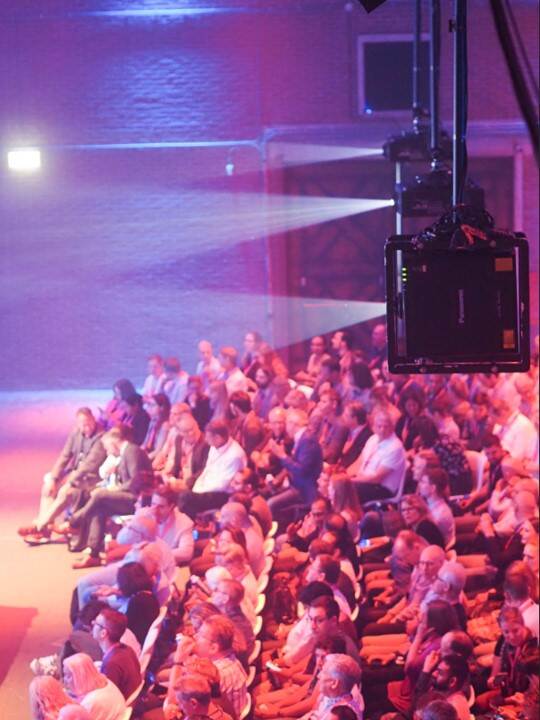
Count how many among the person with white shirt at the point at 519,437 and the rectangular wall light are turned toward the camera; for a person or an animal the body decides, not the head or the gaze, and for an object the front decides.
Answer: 1

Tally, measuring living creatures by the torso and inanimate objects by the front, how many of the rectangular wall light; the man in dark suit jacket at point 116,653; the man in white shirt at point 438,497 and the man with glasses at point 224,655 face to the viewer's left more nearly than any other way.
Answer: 3

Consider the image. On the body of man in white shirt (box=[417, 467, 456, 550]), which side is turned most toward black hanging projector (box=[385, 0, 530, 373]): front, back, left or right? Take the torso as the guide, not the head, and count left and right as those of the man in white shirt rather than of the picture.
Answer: left

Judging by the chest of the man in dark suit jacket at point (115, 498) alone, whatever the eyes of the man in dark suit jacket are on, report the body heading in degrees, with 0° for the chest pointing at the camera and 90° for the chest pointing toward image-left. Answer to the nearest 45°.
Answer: approximately 90°

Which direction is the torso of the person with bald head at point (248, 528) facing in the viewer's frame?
to the viewer's left

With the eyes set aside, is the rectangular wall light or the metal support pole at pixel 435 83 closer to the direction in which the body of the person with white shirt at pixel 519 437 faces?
the rectangular wall light

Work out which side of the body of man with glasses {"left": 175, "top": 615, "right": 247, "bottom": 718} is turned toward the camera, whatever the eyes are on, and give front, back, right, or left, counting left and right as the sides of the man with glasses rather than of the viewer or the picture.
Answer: left

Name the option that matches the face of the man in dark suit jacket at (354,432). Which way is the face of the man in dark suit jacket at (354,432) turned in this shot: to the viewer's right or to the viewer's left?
to the viewer's left

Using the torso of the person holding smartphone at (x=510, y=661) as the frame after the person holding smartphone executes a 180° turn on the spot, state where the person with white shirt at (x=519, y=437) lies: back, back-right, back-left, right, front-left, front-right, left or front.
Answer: front-left

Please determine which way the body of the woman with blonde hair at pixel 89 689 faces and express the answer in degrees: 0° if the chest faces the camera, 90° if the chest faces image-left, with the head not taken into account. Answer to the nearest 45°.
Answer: approximately 90°

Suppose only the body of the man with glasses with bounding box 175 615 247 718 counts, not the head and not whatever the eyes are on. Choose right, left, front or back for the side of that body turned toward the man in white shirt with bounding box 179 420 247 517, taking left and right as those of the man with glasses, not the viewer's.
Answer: right
